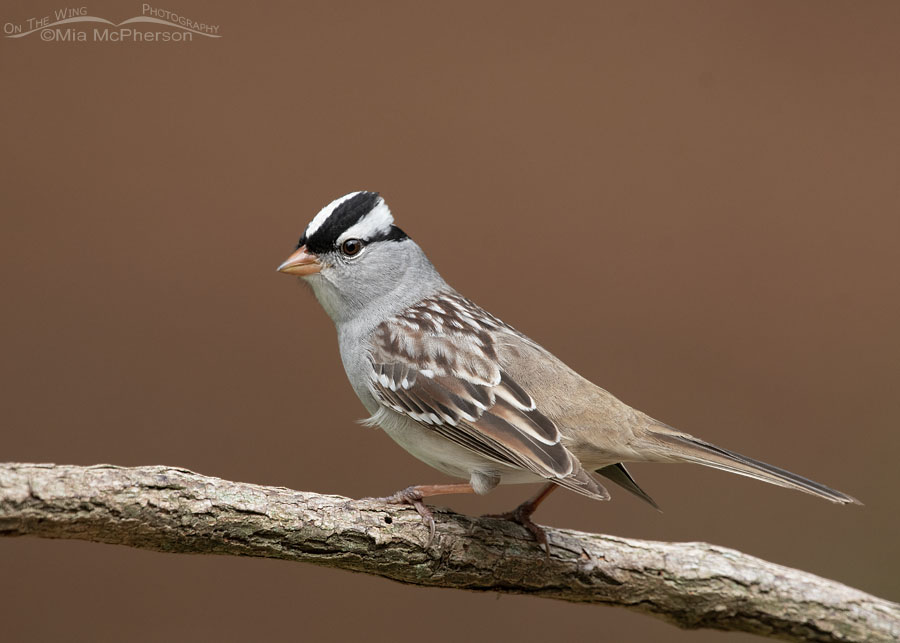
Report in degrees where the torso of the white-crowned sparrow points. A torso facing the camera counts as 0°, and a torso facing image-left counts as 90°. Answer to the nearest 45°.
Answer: approximately 90°
